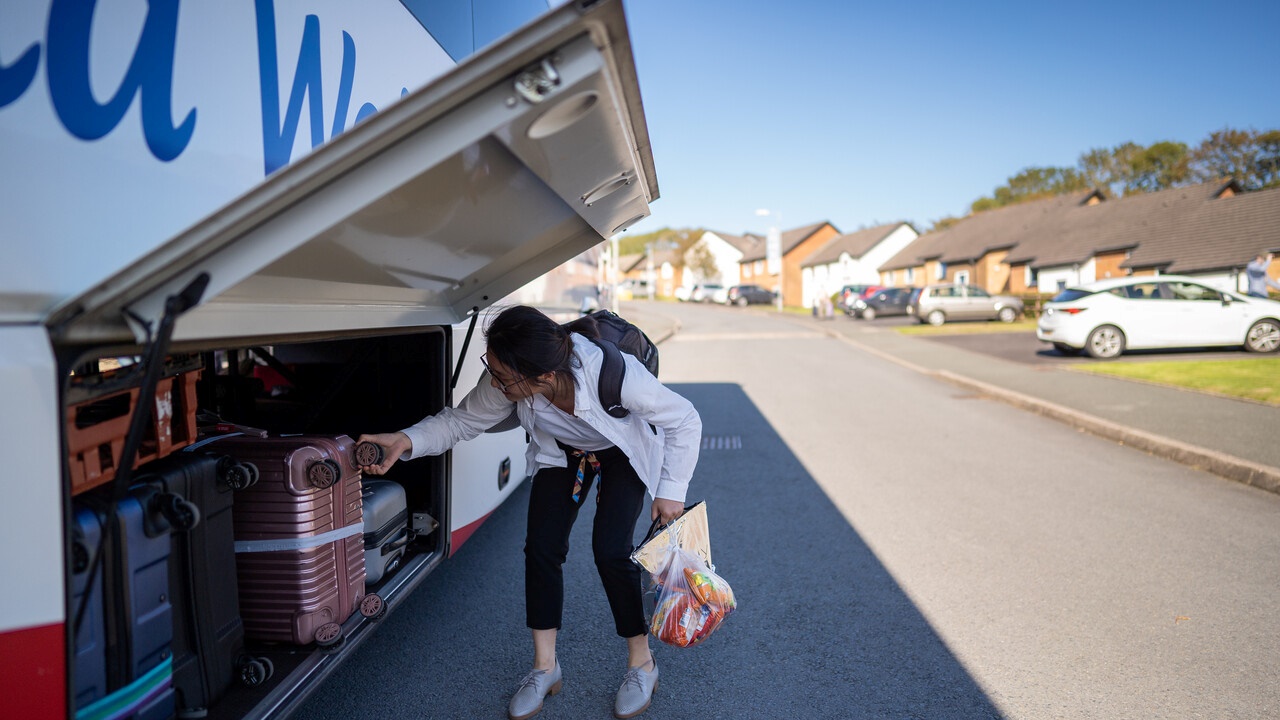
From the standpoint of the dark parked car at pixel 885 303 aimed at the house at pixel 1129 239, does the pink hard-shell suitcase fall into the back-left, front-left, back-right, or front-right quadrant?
back-right

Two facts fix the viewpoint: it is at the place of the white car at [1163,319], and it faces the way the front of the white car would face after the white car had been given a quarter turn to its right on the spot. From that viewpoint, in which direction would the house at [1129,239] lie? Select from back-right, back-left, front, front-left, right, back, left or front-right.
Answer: back

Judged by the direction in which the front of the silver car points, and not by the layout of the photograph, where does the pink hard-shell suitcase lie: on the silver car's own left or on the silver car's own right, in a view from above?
on the silver car's own right

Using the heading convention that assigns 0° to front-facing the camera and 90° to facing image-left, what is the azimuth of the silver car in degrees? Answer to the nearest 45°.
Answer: approximately 270°

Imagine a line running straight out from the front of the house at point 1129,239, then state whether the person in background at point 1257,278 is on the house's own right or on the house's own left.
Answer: on the house's own left

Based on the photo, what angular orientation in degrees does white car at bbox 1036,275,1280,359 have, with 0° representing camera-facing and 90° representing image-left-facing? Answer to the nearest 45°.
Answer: approximately 270°

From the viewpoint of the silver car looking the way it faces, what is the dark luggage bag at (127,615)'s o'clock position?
The dark luggage bag is roughly at 3 o'clock from the silver car.

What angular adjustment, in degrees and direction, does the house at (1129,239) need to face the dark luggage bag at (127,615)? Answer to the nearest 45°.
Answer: approximately 45° to its left

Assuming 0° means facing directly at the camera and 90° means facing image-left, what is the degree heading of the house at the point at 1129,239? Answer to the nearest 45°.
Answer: approximately 45°

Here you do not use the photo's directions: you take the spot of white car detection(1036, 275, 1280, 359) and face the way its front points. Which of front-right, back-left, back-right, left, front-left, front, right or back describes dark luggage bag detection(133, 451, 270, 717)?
right

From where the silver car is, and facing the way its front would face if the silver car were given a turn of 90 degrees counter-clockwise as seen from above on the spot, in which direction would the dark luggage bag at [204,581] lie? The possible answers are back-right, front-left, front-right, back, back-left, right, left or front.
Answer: back

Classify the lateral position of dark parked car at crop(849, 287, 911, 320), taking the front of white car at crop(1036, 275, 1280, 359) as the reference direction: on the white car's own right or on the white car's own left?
on the white car's own left

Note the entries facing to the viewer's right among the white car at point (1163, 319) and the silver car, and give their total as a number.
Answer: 2

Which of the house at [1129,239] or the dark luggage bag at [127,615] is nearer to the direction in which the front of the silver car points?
the house

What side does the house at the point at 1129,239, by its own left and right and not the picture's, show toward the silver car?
front
